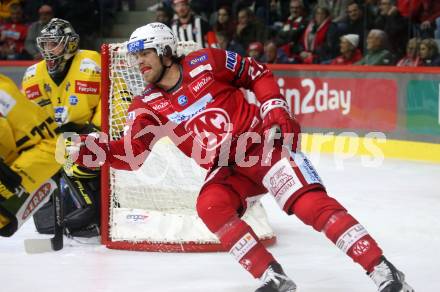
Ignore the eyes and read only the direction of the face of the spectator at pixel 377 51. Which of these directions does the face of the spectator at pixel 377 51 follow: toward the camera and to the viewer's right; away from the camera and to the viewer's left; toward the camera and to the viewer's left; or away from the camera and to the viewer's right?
toward the camera and to the viewer's left

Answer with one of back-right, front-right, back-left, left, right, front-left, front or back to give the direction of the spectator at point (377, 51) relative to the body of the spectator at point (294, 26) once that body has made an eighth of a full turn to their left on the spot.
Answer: front-left

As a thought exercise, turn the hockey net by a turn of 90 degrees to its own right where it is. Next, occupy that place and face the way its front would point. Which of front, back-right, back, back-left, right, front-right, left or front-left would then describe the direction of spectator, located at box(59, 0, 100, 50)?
front

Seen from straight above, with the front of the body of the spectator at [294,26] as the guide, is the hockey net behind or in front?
in front

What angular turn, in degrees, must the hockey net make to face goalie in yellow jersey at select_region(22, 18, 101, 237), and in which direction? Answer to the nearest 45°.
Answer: approximately 45° to its right

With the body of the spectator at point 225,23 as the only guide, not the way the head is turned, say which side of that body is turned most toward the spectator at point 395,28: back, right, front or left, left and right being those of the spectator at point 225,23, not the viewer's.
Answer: left

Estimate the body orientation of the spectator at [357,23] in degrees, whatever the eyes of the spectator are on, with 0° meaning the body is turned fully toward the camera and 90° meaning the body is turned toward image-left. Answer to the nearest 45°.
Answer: approximately 0°

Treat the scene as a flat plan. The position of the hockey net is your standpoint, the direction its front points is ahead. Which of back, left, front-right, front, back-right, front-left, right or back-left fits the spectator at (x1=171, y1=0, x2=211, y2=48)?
right

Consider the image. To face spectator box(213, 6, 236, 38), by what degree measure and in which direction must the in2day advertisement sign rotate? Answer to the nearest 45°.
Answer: approximately 135° to its right

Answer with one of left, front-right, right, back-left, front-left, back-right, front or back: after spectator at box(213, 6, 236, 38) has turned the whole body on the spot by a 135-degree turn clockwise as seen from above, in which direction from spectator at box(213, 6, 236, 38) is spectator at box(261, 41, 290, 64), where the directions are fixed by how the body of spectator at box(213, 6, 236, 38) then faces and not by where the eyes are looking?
back-right

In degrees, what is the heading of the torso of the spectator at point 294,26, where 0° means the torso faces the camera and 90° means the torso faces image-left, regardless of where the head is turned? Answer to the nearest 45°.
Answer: approximately 45°

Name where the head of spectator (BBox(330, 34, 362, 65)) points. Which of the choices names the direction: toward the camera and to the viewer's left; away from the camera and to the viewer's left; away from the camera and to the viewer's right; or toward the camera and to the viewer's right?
toward the camera and to the viewer's left

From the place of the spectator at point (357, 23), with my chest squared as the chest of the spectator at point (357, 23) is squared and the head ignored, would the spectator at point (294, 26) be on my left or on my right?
on my right
